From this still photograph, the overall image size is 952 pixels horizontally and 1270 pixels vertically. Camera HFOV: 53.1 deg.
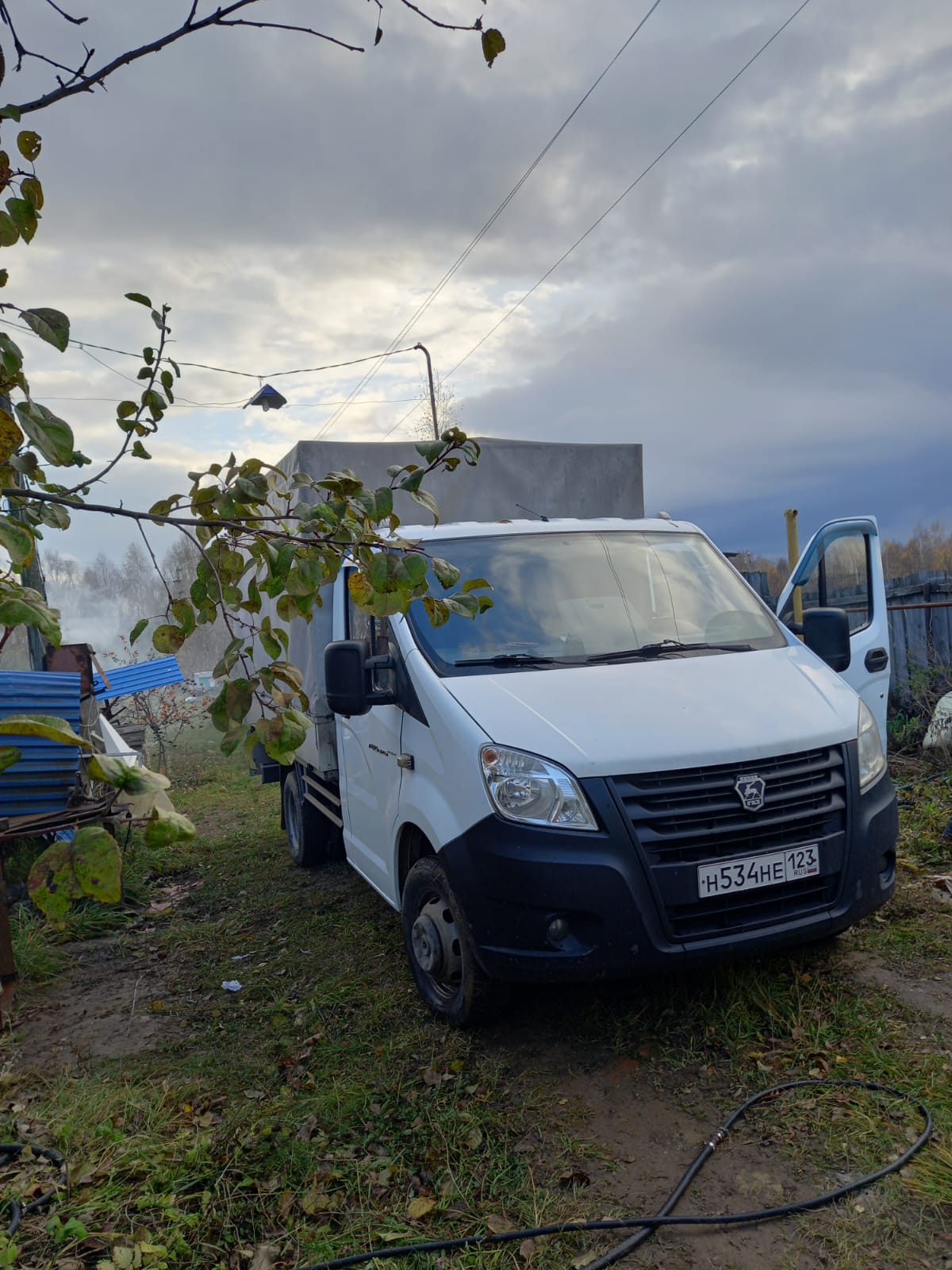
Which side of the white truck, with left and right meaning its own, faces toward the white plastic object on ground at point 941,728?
left

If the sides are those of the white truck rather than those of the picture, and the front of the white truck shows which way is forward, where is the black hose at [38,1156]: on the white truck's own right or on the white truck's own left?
on the white truck's own right

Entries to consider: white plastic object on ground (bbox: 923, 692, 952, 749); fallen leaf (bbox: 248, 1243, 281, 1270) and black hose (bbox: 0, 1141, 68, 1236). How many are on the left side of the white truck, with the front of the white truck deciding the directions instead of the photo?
1

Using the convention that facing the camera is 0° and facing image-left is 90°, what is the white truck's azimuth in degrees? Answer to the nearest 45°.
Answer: approximately 315°
